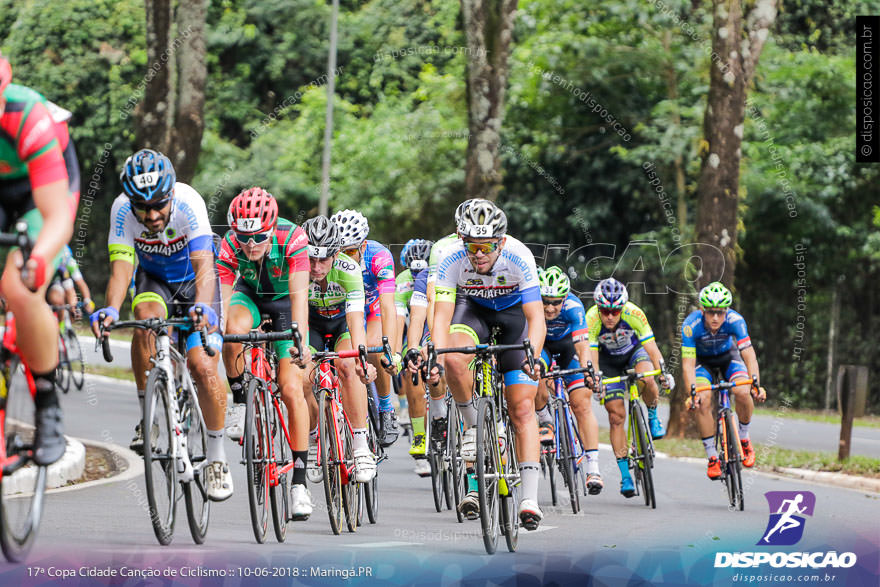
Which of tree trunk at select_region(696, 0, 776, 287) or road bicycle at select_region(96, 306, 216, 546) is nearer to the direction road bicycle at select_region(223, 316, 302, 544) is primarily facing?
the road bicycle

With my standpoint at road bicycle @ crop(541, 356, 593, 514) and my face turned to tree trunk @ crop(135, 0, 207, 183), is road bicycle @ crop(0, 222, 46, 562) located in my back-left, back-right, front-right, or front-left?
back-left

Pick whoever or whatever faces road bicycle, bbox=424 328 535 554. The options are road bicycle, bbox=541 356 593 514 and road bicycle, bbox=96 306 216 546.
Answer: road bicycle, bbox=541 356 593 514

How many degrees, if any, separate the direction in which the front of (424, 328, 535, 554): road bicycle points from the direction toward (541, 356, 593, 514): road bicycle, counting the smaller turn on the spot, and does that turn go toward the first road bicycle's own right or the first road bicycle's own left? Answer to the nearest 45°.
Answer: approximately 180°

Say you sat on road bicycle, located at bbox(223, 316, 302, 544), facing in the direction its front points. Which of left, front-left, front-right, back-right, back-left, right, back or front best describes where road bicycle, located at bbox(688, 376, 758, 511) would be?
back-left

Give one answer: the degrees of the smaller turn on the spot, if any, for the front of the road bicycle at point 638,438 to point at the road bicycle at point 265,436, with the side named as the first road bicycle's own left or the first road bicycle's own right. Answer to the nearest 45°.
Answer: approximately 45° to the first road bicycle's own right

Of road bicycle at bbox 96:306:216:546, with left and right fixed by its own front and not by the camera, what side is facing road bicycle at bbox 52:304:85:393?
back

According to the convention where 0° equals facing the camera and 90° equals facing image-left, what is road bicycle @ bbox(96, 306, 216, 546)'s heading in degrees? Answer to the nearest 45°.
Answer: approximately 0°

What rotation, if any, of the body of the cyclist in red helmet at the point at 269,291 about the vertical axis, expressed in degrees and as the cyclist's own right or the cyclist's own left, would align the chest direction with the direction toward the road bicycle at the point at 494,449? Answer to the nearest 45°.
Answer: approximately 90° to the cyclist's own left
